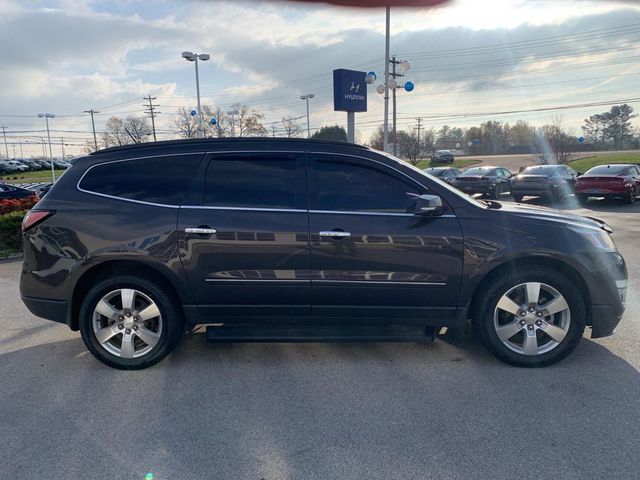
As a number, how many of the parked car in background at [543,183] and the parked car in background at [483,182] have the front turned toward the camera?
0

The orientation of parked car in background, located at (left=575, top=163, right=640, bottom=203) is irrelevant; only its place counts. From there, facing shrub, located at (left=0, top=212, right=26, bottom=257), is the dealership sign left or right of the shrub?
right

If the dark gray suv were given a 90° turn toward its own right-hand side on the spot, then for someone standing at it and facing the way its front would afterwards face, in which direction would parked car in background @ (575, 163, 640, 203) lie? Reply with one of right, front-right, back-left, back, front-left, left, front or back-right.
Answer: back-left

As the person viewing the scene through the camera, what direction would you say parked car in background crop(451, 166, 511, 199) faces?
facing away from the viewer and to the right of the viewer

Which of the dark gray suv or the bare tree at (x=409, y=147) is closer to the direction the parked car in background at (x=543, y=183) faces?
the bare tree

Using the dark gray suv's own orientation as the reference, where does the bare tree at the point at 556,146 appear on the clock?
The bare tree is roughly at 10 o'clock from the dark gray suv.

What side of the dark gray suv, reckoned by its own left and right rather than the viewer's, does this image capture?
right

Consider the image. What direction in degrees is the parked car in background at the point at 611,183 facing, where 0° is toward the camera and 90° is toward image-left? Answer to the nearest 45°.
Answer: approximately 225°

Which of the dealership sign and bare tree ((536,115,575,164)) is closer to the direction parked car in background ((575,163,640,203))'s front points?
the bare tree

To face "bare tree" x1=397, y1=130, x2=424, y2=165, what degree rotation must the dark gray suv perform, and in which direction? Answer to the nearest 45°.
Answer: approximately 90° to its left

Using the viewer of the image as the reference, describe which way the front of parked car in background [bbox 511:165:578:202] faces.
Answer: facing away from the viewer and to the right of the viewer

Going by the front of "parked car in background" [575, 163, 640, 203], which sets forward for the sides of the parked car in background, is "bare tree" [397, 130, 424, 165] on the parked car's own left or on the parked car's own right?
on the parked car's own left

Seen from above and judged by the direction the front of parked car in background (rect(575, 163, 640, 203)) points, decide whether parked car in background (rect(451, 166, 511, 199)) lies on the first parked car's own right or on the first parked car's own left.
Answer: on the first parked car's own left
